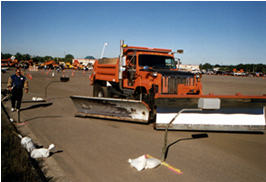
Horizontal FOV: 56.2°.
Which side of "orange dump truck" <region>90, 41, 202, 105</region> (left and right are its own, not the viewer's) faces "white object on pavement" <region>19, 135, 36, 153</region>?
right

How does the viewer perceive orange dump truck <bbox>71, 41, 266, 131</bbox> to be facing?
facing the viewer and to the right of the viewer

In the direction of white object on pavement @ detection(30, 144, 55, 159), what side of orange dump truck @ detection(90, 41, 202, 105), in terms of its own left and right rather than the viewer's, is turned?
right

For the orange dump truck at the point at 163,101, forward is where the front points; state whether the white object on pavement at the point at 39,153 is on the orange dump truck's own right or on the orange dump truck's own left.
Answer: on the orange dump truck's own right

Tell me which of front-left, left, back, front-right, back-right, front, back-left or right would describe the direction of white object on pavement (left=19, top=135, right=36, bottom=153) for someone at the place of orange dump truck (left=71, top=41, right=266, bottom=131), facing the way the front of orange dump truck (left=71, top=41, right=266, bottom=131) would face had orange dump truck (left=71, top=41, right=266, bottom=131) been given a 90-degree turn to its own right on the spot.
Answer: front

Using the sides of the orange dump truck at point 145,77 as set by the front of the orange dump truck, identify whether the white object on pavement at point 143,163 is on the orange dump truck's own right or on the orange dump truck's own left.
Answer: on the orange dump truck's own right

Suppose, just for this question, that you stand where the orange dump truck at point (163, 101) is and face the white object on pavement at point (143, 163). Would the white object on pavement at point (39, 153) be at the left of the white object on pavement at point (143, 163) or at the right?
right

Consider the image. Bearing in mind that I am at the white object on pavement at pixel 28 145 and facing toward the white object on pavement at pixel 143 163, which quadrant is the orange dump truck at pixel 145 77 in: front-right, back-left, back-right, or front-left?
front-left
